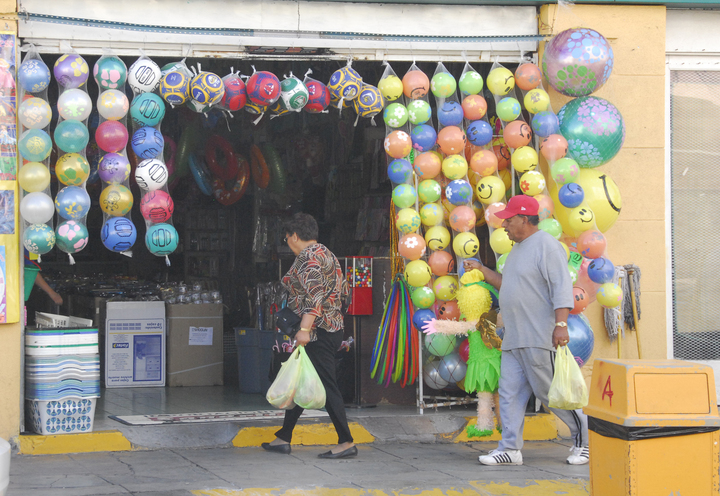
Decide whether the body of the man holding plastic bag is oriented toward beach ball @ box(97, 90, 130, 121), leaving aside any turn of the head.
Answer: yes

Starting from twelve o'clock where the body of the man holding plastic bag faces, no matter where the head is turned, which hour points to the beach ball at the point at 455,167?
The beach ball is roughly at 2 o'clock from the man holding plastic bag.

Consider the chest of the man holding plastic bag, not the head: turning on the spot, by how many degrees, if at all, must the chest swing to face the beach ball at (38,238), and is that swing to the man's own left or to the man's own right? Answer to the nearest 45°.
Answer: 0° — they already face it

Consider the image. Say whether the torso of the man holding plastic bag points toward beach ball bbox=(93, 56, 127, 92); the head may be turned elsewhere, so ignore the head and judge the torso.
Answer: yes

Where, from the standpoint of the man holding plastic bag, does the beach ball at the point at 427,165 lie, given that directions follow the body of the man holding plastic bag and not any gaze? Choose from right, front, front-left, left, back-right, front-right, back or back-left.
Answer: front-right

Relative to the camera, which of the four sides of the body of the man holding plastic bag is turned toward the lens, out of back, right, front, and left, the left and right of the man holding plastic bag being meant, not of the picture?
left

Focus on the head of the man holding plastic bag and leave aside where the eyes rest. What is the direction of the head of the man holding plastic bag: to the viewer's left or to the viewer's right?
to the viewer's left

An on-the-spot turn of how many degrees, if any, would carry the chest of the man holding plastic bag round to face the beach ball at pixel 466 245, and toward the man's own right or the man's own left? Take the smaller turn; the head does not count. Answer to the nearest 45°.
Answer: approximately 45° to the man's own right

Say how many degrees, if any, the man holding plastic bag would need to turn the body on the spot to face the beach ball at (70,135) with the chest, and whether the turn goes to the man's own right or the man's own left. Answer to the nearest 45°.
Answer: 0° — they already face it
